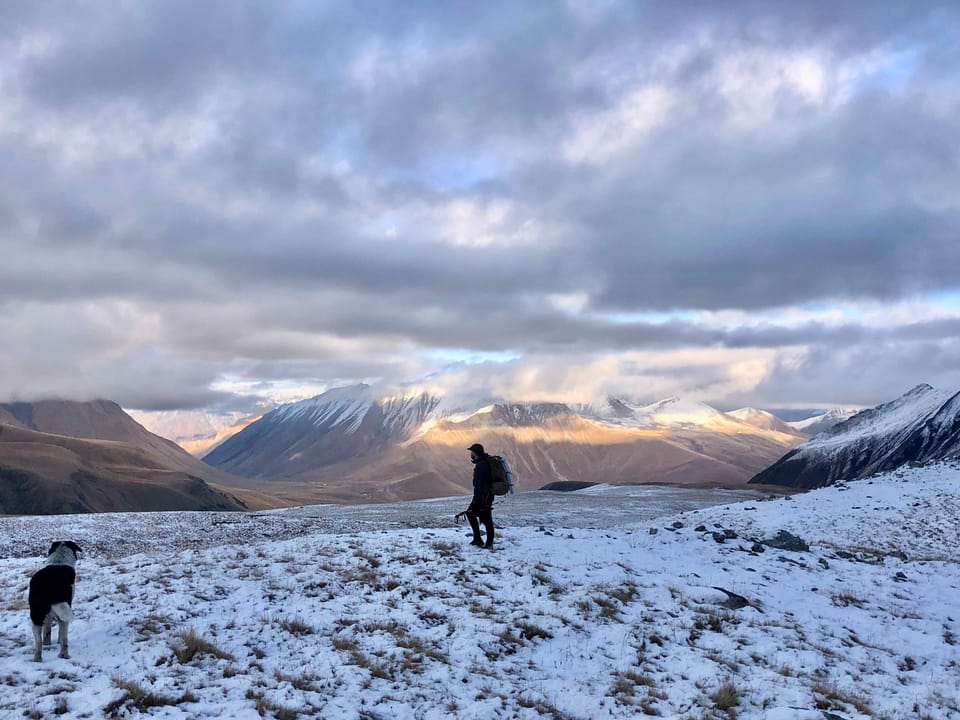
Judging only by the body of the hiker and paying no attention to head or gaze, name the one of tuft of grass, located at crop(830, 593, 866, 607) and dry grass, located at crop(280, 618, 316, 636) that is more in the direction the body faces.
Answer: the dry grass

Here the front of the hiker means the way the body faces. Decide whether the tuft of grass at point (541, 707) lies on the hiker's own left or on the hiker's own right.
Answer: on the hiker's own left

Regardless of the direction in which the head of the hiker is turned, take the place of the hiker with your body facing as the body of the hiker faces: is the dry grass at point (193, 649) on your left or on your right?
on your left

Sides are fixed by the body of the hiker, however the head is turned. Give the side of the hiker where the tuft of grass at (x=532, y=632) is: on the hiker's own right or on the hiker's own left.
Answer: on the hiker's own left

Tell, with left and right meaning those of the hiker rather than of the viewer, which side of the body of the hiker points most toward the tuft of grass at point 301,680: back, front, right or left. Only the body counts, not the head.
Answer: left

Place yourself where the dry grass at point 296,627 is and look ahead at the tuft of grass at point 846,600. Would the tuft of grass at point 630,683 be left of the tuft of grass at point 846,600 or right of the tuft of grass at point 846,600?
right

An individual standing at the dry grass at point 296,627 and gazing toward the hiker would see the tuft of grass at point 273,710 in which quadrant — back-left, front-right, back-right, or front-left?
back-right

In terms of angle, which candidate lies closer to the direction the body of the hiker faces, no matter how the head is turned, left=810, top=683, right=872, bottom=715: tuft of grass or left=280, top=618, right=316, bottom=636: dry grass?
the dry grass

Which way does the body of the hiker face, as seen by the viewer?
to the viewer's left

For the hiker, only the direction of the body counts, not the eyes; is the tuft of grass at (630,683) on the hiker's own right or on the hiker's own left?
on the hiker's own left
